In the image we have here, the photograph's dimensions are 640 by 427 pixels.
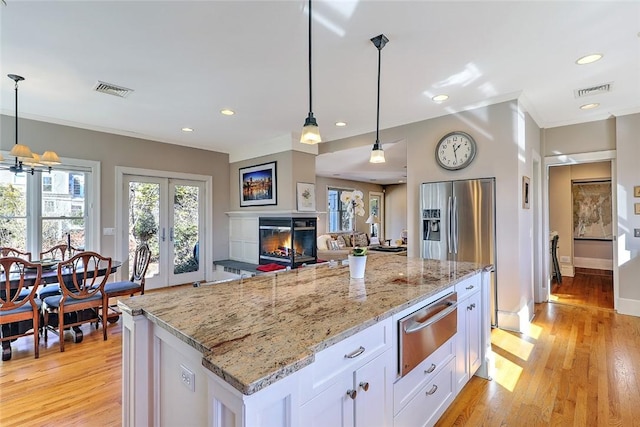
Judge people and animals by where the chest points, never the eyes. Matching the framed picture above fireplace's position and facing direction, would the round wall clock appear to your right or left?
on your left

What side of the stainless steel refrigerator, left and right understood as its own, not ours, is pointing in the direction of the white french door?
right

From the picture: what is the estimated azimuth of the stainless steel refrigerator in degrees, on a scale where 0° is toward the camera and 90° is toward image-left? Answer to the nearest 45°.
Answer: approximately 0°

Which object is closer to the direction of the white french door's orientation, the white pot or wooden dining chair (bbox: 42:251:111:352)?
the white pot

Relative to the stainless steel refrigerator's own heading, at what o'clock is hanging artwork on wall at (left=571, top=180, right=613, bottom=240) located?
The hanging artwork on wall is roughly at 7 o'clock from the stainless steel refrigerator.

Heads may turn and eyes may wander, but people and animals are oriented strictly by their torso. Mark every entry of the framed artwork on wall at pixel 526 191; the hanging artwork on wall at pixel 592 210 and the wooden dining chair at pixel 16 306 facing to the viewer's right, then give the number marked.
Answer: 1

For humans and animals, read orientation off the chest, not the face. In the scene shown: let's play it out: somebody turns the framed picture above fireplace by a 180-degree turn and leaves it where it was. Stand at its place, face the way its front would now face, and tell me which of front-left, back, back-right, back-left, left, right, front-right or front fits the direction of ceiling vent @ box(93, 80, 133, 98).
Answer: back

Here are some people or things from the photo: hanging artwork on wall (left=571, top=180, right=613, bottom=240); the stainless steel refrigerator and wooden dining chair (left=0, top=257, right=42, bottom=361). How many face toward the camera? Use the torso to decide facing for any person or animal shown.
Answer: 2

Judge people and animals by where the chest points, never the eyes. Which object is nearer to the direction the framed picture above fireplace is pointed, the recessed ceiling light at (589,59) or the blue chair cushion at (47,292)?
the blue chair cushion
